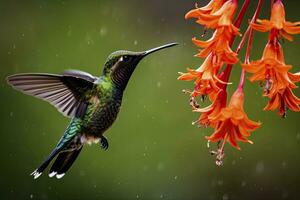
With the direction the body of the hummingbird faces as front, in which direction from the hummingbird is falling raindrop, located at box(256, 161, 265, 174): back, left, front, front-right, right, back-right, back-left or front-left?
front-left

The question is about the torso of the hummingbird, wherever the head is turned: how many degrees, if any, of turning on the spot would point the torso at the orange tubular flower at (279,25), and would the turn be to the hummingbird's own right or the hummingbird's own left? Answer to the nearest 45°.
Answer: approximately 45° to the hummingbird's own right

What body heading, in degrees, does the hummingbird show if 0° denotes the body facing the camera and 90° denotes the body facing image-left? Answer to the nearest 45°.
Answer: approximately 270°

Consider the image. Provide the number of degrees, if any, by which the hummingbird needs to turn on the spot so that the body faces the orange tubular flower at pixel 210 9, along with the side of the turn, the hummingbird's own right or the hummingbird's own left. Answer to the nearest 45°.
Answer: approximately 45° to the hummingbird's own right
